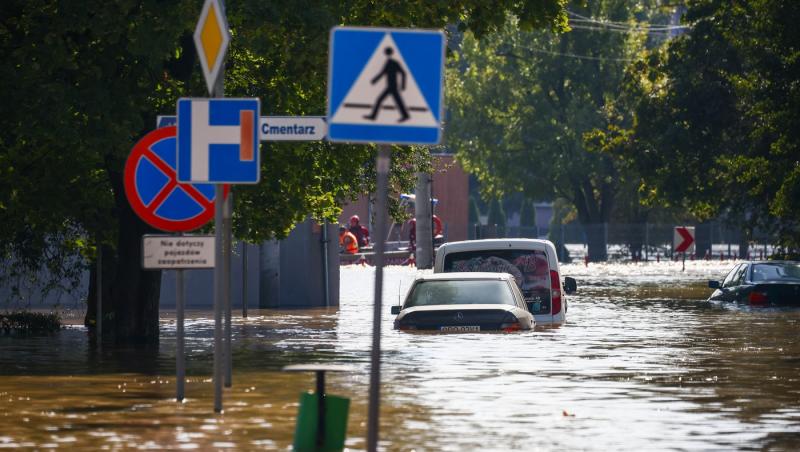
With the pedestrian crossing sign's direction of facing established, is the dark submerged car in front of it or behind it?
behind

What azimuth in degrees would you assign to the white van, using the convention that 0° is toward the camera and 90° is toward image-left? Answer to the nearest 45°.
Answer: approximately 180°

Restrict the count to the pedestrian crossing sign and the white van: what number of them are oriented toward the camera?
1

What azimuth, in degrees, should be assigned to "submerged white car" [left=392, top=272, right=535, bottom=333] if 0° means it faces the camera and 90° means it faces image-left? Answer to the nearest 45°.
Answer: approximately 180°

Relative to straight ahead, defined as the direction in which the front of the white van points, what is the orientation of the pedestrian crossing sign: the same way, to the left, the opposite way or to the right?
the opposite way

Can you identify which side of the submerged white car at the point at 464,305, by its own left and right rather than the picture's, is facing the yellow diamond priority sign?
back

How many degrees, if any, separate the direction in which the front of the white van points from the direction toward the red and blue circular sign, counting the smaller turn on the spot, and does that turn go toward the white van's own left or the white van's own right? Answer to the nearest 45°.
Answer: approximately 180°

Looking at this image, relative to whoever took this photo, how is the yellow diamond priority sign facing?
facing the viewer and to the left of the viewer

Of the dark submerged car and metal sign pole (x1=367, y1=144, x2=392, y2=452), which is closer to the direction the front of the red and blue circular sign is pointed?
the metal sign pole
